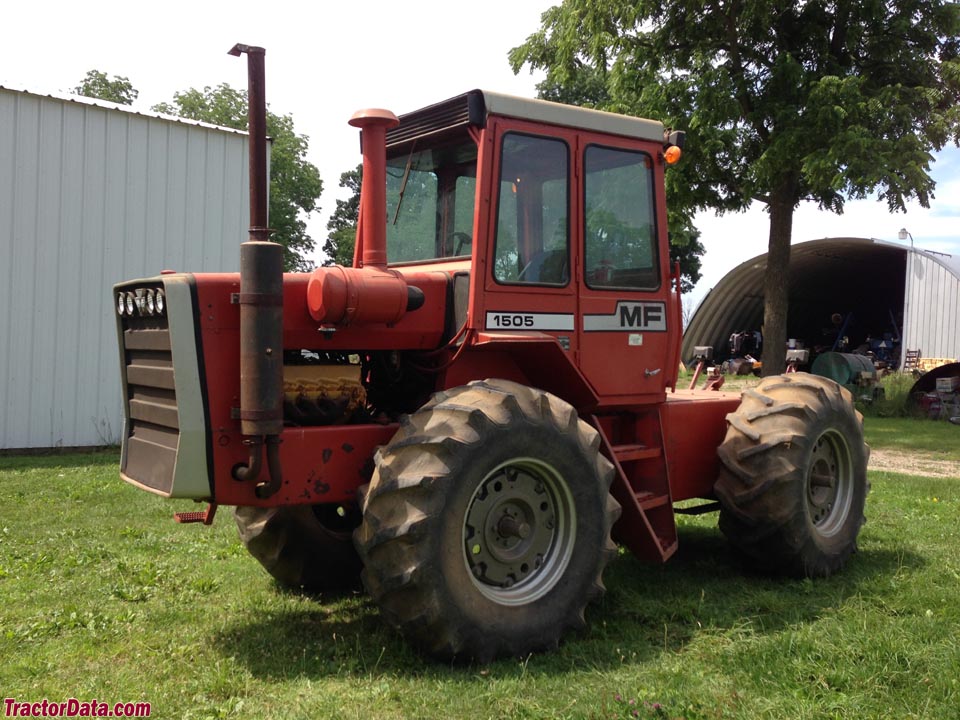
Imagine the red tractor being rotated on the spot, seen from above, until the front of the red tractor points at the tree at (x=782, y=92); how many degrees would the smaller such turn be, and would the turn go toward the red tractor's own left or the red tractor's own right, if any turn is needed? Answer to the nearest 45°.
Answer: approximately 180°

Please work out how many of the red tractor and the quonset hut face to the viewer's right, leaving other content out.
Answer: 0

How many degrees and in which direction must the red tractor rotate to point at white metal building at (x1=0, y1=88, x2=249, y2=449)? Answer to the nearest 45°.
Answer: approximately 90° to its right

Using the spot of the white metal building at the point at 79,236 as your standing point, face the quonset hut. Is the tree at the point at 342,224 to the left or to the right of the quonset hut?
left

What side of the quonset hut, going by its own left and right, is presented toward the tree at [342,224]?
right

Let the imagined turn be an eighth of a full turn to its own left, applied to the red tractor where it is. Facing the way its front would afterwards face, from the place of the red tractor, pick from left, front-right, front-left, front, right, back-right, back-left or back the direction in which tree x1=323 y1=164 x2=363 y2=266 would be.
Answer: back

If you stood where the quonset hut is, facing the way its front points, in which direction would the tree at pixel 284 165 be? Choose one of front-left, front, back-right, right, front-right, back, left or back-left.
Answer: right

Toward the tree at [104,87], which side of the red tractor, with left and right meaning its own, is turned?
right

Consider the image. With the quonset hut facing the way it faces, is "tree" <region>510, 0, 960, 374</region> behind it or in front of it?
in front

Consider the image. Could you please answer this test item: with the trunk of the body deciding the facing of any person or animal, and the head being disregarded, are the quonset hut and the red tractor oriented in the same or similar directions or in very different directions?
same or similar directions

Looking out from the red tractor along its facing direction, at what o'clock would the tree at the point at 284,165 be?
The tree is roughly at 4 o'clock from the red tractor.

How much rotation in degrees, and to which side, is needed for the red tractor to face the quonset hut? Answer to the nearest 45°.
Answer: approximately 180°

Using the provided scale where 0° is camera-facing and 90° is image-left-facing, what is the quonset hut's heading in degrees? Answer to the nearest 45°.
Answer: approximately 0°

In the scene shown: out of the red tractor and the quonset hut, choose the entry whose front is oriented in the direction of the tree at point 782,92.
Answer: the quonset hut

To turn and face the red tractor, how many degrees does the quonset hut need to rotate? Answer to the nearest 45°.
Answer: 0° — it already faces it
